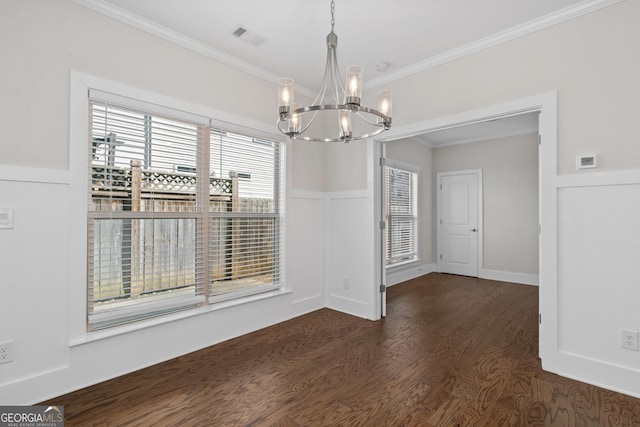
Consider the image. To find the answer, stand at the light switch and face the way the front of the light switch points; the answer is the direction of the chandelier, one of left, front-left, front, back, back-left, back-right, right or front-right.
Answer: front-left

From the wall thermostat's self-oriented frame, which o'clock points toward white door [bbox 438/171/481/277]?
The white door is roughly at 5 o'clock from the wall thermostat.

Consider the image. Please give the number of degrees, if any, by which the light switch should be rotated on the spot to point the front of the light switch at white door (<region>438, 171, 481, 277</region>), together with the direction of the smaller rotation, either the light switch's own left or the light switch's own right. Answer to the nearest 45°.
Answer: approximately 90° to the light switch's own left

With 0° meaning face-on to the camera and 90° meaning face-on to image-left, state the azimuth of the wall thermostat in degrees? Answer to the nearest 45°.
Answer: approximately 0°

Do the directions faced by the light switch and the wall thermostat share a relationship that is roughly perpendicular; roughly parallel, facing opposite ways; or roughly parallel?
roughly perpendicular

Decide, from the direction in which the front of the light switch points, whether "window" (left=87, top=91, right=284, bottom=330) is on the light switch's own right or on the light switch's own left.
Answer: on the light switch's own left

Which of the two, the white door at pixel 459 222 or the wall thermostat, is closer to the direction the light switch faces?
the wall thermostat
